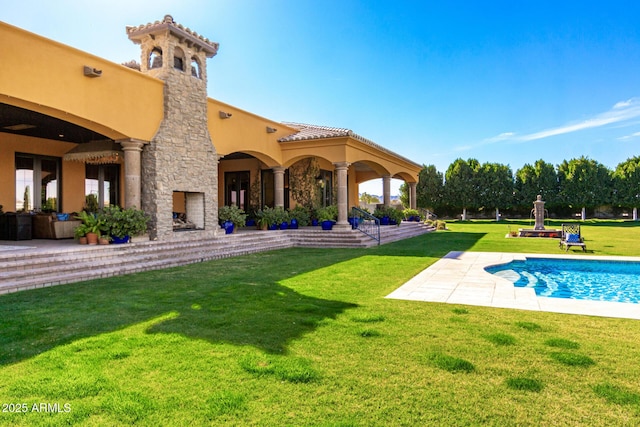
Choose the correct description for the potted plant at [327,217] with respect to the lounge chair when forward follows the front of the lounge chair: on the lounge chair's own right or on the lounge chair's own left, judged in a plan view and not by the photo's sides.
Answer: on the lounge chair's own right

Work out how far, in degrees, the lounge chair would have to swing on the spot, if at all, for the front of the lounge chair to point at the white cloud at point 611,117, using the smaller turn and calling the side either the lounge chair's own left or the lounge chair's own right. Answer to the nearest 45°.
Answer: approximately 180°

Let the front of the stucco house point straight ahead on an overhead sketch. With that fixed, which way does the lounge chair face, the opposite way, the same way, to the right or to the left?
to the right

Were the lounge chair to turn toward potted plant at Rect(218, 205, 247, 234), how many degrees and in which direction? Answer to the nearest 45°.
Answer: approximately 45° to its right

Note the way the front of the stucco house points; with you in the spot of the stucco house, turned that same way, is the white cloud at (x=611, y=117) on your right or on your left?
on your left

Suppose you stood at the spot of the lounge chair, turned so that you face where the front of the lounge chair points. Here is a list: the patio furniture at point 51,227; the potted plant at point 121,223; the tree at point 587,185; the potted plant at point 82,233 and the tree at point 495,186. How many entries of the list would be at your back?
2

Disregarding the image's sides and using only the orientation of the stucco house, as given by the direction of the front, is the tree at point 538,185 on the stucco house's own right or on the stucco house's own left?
on the stucco house's own left

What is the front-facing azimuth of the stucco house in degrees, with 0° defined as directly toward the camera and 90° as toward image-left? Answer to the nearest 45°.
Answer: approximately 315°

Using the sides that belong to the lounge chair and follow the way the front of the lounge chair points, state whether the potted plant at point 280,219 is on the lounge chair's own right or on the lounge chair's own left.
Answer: on the lounge chair's own right

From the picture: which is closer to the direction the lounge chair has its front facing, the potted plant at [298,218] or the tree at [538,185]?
the potted plant

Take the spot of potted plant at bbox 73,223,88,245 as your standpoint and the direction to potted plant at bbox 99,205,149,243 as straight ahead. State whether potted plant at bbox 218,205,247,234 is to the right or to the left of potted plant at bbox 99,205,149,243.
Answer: left

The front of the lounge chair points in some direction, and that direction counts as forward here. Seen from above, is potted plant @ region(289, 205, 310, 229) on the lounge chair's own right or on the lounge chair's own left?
on the lounge chair's own right

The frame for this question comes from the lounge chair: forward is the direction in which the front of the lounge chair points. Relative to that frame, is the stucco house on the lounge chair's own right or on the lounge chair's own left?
on the lounge chair's own right

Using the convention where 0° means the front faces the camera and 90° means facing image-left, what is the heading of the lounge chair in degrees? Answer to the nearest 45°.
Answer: approximately 0°
